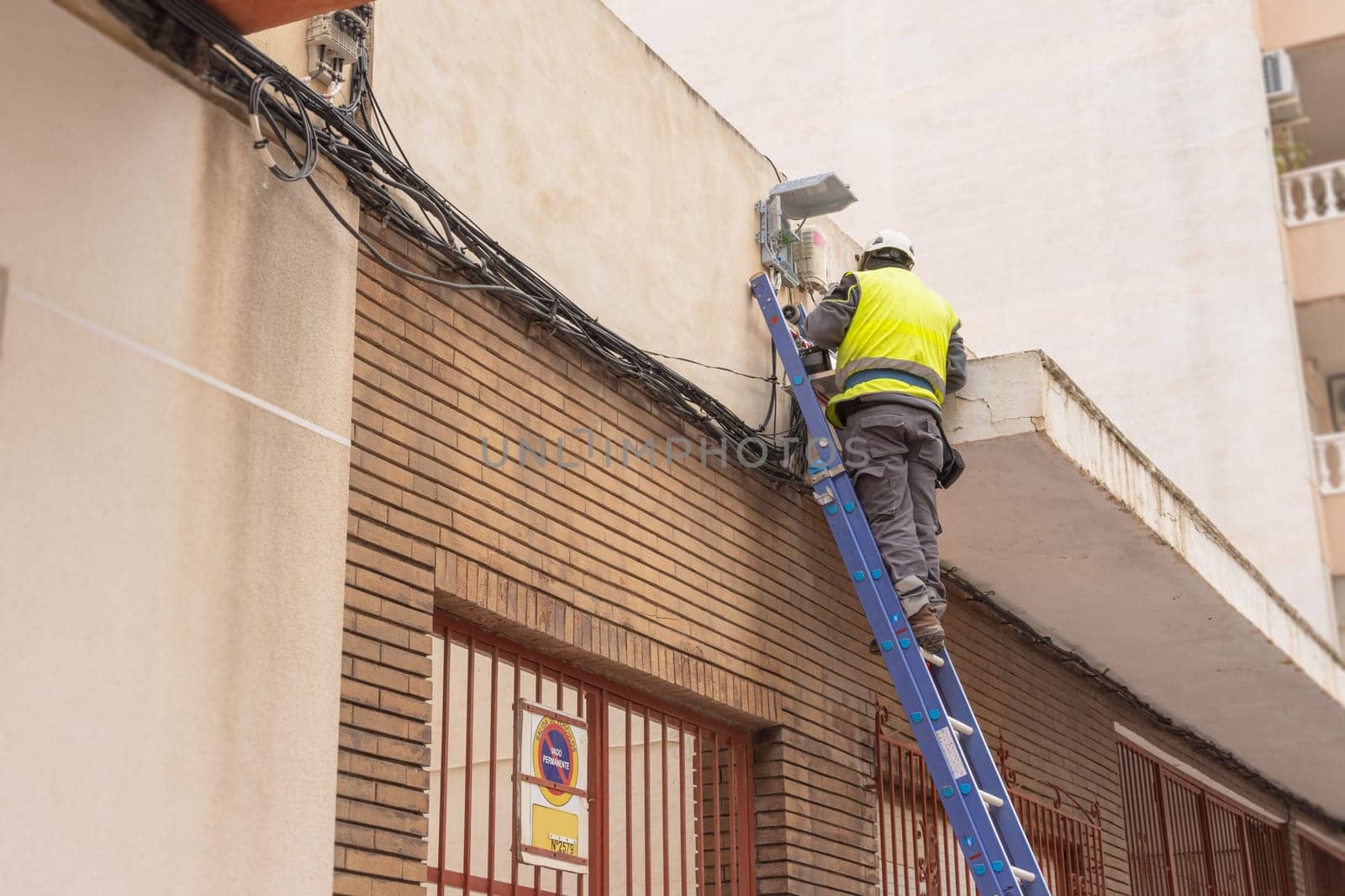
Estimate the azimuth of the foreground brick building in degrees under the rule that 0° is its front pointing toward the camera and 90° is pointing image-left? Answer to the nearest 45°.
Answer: approximately 315°

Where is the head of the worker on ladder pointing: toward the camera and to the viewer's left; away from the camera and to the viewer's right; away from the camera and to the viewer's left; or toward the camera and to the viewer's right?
away from the camera and to the viewer's left

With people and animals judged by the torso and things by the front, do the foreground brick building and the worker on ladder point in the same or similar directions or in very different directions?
very different directions

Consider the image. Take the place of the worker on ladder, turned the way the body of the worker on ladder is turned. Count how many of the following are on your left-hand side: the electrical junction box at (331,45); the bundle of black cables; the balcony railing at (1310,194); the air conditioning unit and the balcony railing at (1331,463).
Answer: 2

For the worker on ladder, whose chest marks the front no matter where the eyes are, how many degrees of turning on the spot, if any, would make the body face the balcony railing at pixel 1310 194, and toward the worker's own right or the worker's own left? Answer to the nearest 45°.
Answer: approximately 90° to the worker's own right

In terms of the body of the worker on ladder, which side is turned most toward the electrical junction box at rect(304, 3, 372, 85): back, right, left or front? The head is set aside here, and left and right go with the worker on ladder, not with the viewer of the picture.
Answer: left

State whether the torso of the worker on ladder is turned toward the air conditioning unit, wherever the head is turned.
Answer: no

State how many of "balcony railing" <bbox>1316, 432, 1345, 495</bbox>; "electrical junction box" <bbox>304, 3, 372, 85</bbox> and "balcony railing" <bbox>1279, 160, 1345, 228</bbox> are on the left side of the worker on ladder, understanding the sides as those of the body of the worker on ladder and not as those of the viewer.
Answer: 1

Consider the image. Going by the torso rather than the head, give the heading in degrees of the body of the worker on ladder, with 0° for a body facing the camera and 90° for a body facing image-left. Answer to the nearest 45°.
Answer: approximately 135°
